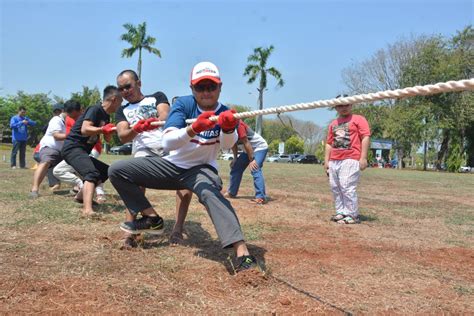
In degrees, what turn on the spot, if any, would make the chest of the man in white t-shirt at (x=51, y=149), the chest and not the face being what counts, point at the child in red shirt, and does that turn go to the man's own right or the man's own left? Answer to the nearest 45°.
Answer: approximately 45° to the man's own right

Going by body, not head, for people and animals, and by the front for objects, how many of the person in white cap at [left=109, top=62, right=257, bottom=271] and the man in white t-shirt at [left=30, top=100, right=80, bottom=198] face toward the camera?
1

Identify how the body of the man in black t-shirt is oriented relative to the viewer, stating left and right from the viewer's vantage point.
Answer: facing to the right of the viewer

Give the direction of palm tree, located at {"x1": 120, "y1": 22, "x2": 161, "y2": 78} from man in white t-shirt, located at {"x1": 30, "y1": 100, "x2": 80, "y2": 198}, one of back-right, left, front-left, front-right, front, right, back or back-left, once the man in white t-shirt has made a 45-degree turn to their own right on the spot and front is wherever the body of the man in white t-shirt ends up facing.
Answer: back-left

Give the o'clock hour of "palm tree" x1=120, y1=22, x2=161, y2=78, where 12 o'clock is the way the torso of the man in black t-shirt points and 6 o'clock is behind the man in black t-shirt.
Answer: The palm tree is roughly at 9 o'clock from the man in black t-shirt.

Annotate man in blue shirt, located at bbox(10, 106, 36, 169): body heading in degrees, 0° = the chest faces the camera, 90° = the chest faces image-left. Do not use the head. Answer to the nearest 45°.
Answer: approximately 315°

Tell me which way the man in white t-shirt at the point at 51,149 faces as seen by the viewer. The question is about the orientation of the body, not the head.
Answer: to the viewer's right
